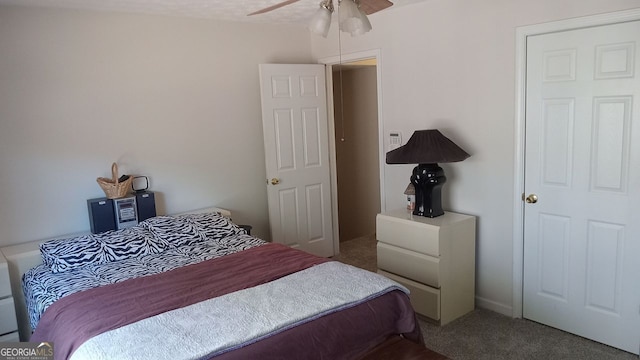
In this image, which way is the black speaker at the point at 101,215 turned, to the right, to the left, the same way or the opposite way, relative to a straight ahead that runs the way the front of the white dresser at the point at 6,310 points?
the same way

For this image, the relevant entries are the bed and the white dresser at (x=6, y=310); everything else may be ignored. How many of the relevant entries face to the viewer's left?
0

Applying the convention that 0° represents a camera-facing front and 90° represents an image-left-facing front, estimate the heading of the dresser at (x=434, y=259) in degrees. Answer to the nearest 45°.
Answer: approximately 45°

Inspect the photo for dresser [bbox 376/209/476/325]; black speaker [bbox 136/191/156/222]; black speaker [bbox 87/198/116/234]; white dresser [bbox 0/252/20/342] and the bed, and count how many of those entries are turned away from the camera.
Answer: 0

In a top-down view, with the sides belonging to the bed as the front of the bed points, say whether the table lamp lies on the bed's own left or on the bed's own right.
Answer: on the bed's own left

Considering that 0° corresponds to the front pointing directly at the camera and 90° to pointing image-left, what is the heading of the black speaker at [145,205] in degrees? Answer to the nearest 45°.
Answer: approximately 315°

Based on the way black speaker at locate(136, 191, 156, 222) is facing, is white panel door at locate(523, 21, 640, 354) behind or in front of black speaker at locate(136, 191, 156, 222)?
in front

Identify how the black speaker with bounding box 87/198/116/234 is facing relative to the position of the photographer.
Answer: facing the viewer and to the right of the viewer

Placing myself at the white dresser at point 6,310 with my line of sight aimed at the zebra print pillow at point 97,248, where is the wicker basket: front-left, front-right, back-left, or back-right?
front-left

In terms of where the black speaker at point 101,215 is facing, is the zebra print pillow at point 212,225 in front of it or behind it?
in front
